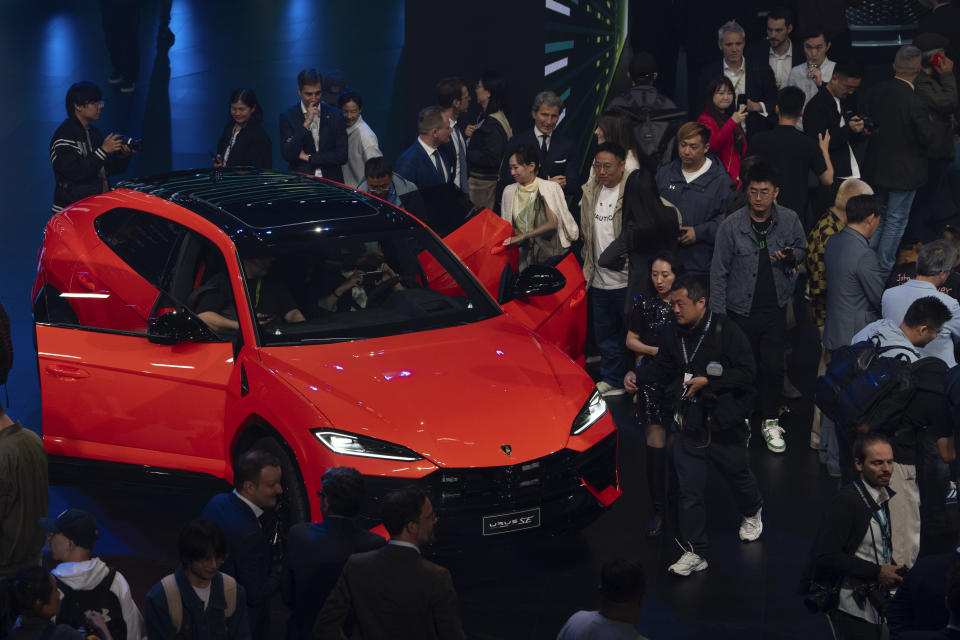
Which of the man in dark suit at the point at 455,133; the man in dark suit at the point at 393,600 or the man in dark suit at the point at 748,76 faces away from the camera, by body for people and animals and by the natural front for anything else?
the man in dark suit at the point at 393,600

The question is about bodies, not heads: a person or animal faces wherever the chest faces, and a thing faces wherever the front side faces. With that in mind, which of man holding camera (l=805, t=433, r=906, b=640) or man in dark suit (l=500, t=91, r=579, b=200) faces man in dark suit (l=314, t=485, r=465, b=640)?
man in dark suit (l=500, t=91, r=579, b=200)

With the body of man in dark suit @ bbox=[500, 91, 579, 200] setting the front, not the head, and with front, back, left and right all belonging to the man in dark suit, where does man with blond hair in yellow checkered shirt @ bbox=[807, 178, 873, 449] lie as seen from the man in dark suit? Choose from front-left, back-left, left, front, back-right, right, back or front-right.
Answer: front-left

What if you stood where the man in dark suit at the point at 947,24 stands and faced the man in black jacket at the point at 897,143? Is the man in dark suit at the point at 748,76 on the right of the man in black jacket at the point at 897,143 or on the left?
right

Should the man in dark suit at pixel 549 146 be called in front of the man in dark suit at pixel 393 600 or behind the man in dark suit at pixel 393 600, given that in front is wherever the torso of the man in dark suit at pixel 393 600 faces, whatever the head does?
in front

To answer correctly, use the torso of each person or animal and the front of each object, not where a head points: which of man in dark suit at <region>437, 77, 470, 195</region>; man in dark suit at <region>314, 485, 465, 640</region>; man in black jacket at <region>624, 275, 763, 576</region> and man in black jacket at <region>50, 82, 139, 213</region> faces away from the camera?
man in dark suit at <region>314, 485, 465, 640</region>

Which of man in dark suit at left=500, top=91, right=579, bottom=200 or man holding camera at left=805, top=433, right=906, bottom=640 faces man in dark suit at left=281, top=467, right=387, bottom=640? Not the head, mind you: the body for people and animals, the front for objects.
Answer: man in dark suit at left=500, top=91, right=579, bottom=200

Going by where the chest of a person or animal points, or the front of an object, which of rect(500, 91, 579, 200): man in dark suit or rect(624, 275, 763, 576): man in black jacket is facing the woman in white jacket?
the man in dark suit

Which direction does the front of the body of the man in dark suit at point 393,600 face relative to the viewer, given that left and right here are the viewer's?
facing away from the viewer

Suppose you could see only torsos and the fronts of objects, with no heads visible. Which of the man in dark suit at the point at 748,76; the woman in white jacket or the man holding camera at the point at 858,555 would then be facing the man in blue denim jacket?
the man in dark suit

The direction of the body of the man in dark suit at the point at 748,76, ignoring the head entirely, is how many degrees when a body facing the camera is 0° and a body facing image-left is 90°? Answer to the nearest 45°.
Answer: approximately 0°
